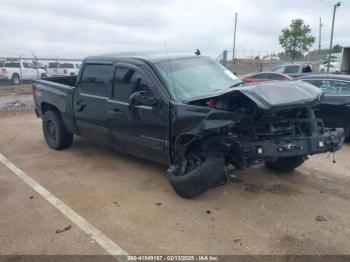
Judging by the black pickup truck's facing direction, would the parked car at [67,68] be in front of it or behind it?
behind

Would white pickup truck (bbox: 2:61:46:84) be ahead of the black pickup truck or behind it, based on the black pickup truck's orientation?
behind

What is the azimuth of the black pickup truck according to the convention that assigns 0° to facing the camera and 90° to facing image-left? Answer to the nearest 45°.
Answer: approximately 315°

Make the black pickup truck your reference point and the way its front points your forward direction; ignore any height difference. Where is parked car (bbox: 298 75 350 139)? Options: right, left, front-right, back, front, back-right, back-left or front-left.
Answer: left

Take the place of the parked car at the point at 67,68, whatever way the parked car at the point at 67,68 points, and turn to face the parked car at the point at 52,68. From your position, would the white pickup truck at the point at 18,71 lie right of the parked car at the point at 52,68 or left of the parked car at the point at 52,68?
left

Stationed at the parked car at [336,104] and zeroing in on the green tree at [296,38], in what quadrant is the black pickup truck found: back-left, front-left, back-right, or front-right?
back-left

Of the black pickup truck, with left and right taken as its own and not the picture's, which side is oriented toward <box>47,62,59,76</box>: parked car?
back
